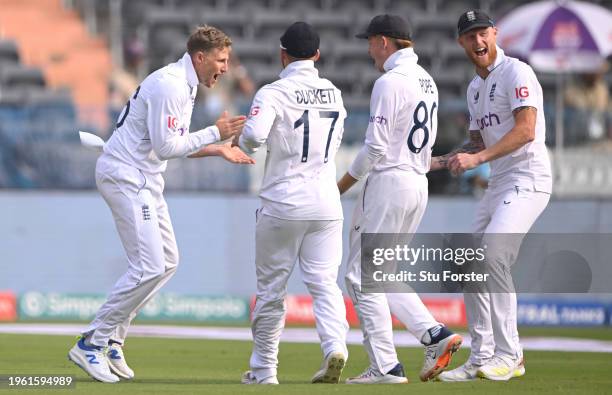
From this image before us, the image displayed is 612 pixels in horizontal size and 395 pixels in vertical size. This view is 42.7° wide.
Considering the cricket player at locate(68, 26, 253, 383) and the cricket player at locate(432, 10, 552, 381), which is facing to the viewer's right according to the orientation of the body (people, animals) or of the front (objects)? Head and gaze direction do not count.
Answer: the cricket player at locate(68, 26, 253, 383)

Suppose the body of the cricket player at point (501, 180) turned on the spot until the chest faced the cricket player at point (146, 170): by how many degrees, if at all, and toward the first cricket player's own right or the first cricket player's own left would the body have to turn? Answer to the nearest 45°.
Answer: approximately 45° to the first cricket player's own right

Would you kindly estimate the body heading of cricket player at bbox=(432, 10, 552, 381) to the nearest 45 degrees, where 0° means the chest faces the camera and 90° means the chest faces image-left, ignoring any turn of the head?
approximately 45°

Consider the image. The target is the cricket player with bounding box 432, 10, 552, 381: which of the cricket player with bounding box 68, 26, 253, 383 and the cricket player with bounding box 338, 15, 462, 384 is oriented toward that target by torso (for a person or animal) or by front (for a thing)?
the cricket player with bounding box 68, 26, 253, 383

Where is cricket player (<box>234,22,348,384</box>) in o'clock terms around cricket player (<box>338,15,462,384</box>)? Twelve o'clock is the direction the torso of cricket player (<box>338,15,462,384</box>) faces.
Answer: cricket player (<box>234,22,348,384</box>) is roughly at 10 o'clock from cricket player (<box>338,15,462,384</box>).

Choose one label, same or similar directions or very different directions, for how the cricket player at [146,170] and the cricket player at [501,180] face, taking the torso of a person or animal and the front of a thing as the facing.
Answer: very different directions

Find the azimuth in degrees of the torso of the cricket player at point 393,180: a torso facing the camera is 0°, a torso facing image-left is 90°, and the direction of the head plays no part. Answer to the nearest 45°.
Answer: approximately 135°

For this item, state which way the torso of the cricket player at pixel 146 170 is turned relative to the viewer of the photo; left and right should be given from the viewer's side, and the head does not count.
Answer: facing to the right of the viewer
